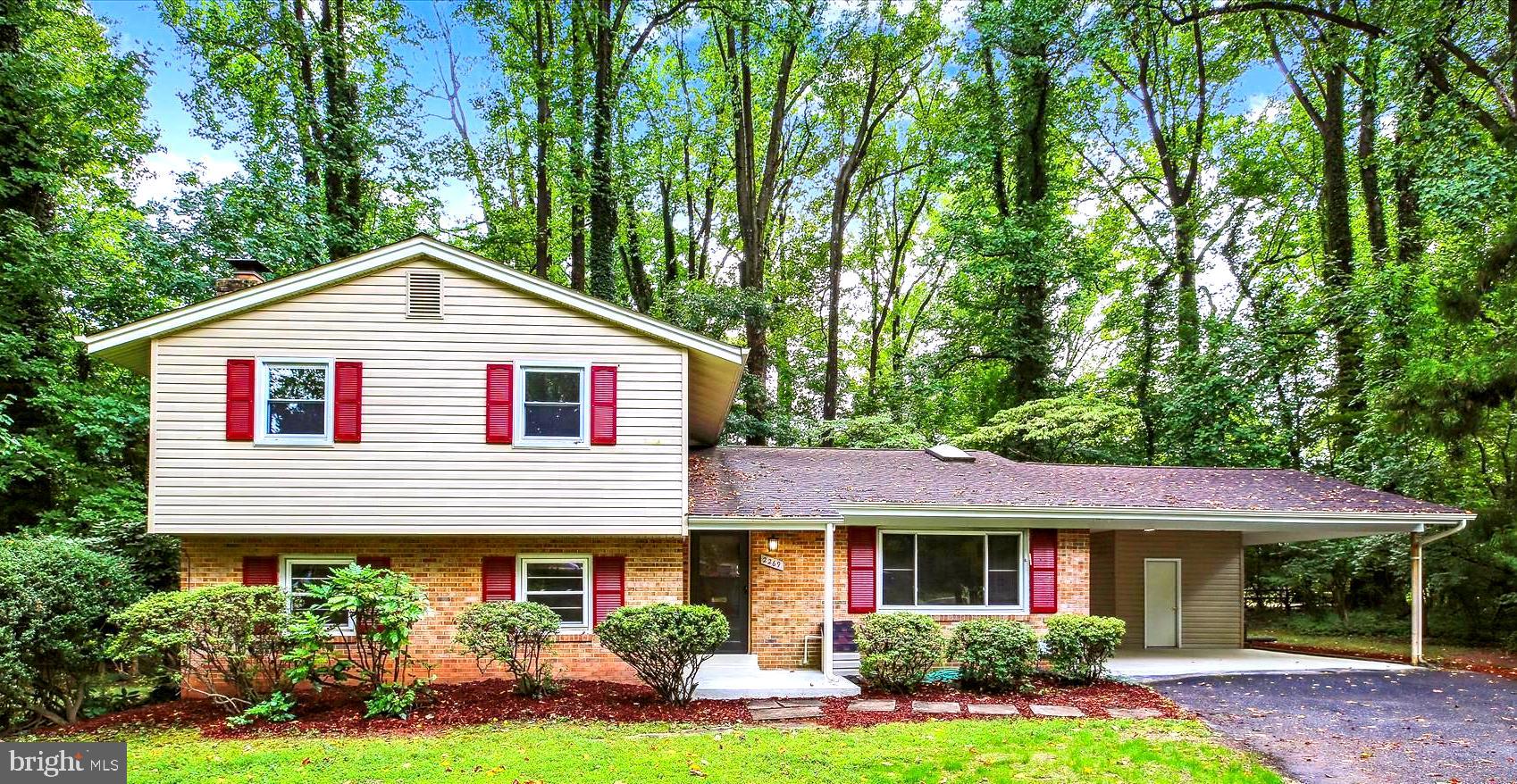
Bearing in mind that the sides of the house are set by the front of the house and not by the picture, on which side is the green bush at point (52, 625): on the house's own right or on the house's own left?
on the house's own right

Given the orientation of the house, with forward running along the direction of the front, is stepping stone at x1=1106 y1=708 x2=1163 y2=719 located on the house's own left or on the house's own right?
on the house's own left

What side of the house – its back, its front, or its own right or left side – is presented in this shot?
front

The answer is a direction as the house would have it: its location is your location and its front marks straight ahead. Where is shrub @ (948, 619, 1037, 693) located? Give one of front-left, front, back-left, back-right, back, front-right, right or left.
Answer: left

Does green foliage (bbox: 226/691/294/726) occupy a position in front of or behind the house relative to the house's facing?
in front
